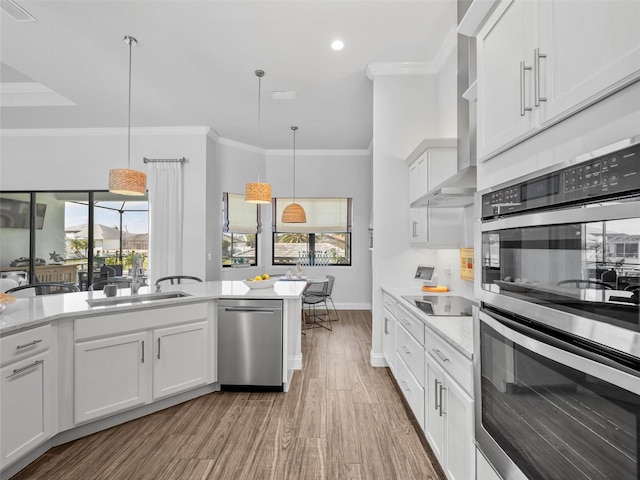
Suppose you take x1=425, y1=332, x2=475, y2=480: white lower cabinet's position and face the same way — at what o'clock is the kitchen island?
The kitchen island is roughly at 12 o'clock from the white lower cabinet.

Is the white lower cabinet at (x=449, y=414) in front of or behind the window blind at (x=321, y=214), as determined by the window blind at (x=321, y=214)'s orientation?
in front

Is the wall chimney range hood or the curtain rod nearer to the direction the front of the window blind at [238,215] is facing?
the wall chimney range hood

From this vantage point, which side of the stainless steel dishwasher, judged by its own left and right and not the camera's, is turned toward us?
front

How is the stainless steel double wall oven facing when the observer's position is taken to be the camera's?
facing the viewer and to the left of the viewer

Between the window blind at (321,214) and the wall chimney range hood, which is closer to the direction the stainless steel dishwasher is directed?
the wall chimney range hood

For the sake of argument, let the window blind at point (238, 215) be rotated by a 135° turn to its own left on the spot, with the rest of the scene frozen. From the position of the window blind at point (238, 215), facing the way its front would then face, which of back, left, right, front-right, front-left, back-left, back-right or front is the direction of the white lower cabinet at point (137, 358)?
back

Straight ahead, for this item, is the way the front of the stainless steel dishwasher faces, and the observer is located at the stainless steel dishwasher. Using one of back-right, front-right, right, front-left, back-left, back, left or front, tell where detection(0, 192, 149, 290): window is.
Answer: back-right

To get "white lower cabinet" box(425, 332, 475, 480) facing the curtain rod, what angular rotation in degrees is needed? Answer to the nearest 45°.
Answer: approximately 45° to its right

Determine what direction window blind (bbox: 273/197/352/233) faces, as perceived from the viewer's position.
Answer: facing the viewer

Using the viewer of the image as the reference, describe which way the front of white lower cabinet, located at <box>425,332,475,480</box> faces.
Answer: facing to the left of the viewer

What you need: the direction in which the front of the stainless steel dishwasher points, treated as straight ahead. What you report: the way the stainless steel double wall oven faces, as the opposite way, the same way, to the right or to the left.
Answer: to the right

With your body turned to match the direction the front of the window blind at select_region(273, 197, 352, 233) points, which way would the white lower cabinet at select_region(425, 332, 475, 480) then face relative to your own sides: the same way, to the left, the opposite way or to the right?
to the right

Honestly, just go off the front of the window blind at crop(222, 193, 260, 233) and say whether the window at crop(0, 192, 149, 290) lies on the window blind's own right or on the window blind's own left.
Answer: on the window blind's own right

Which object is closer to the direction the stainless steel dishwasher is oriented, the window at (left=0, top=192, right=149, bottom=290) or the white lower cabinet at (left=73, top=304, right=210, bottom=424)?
the white lower cabinet

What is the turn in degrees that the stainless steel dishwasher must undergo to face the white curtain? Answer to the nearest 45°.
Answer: approximately 135° to its right
